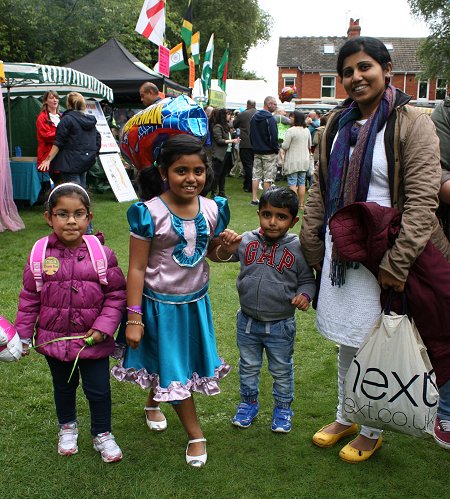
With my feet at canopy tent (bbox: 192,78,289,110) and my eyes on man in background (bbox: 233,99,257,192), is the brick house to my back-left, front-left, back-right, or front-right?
back-left

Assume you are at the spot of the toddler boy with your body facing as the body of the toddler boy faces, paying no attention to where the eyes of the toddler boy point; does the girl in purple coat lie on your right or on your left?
on your right

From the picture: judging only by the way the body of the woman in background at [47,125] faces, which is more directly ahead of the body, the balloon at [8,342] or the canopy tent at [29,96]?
the balloon

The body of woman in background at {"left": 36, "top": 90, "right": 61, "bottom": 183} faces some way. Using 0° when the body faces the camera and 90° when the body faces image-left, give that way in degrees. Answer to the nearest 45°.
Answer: approximately 315°

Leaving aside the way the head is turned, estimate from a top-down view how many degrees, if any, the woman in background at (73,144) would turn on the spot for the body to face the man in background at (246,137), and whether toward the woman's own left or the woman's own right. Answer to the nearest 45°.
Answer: approximately 90° to the woman's own right

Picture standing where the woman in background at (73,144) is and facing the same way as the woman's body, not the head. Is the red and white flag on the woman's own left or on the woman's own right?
on the woman's own right

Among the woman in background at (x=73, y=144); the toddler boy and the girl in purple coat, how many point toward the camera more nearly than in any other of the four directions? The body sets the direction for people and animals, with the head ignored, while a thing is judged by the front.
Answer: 2

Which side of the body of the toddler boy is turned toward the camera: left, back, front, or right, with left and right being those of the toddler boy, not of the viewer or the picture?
front
